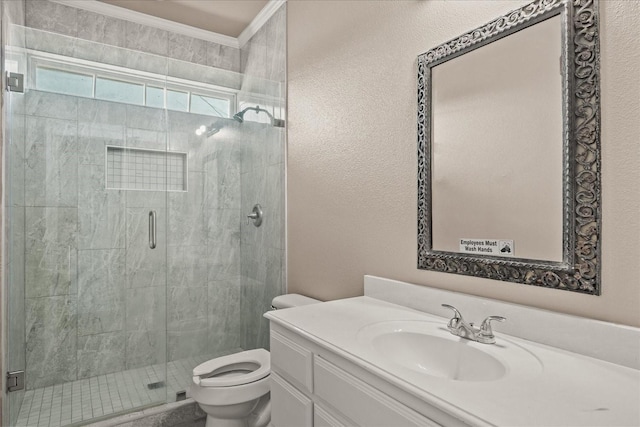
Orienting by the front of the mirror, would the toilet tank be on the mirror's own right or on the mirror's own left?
on the mirror's own right

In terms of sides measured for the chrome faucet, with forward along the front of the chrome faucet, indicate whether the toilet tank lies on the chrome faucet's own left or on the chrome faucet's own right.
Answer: on the chrome faucet's own right

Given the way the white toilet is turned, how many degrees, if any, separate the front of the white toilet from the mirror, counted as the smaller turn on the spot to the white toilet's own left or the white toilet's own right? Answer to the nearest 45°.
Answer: approximately 90° to the white toilet's own left

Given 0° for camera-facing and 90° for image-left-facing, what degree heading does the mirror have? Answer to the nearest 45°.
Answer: approximately 45°
